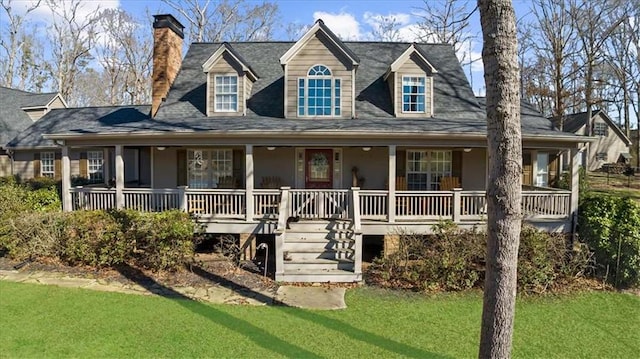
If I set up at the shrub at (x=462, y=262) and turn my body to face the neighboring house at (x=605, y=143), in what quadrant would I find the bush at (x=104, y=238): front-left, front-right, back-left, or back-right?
back-left

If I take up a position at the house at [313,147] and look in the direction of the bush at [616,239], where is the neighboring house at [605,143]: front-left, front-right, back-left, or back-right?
front-left

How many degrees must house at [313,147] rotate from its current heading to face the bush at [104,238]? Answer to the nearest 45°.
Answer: approximately 45° to its right

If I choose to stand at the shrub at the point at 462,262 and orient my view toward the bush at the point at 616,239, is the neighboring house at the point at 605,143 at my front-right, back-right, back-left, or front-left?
front-left

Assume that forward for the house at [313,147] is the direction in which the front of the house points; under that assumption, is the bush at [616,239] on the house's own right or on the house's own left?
on the house's own left

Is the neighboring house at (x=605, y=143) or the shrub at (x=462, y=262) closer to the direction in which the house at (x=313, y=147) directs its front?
the shrub

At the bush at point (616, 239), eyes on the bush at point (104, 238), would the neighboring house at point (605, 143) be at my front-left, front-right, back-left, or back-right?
back-right

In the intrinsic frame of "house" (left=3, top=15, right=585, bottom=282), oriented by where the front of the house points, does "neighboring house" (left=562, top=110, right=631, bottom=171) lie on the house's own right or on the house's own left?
on the house's own left

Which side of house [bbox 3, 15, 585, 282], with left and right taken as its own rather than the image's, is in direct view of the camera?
front

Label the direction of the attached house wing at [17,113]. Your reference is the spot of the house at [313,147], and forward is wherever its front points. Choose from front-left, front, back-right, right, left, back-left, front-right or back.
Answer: back-right

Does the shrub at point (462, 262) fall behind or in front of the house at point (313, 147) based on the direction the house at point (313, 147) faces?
in front
